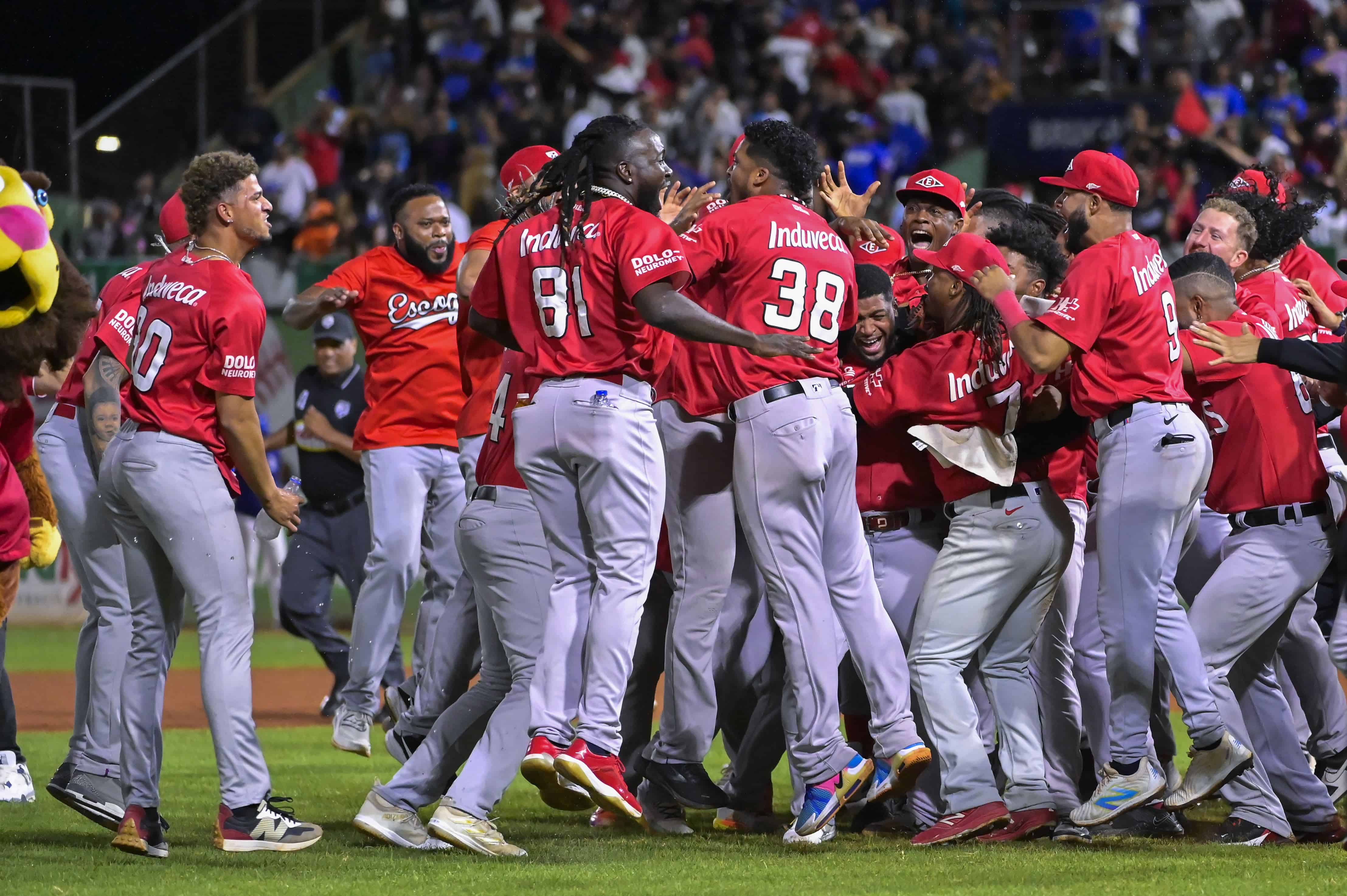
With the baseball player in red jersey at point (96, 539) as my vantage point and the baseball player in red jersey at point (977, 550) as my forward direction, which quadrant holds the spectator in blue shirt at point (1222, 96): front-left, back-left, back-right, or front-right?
front-left

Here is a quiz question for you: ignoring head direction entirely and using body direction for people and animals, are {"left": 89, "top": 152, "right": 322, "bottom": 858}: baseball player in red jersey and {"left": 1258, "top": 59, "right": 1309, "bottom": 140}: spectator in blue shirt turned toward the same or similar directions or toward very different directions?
very different directions

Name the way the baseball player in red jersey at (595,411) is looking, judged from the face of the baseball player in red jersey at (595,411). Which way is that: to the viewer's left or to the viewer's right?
to the viewer's right

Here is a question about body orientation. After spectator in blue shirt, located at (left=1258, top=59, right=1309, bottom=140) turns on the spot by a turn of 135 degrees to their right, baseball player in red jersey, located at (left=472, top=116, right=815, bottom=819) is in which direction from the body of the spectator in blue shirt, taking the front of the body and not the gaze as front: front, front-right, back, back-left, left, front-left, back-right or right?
back-left

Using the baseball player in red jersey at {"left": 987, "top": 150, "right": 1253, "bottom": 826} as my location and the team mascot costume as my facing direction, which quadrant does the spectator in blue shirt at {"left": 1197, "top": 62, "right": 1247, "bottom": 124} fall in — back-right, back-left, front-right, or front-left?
back-right

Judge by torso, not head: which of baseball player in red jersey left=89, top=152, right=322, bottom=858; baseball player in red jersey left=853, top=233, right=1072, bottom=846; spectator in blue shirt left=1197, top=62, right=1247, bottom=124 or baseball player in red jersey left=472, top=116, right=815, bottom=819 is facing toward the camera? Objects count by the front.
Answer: the spectator in blue shirt

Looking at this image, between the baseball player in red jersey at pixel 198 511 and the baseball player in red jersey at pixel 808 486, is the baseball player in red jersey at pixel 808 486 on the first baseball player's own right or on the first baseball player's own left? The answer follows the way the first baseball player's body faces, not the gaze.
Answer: on the first baseball player's own right

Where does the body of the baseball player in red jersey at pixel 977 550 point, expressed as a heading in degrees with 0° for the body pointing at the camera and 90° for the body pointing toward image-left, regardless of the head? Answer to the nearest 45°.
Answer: approximately 135°

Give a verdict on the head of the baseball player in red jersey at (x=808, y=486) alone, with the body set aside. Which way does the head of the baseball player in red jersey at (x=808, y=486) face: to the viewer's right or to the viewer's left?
to the viewer's left

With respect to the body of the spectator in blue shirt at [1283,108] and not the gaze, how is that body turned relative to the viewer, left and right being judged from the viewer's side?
facing the viewer

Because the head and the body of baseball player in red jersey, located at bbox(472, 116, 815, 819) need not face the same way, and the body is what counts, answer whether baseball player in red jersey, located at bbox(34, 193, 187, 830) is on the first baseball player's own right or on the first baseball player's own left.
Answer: on the first baseball player's own left

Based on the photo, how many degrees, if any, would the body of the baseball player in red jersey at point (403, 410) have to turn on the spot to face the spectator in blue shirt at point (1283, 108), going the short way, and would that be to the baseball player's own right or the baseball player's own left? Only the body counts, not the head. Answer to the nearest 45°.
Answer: approximately 90° to the baseball player's own left

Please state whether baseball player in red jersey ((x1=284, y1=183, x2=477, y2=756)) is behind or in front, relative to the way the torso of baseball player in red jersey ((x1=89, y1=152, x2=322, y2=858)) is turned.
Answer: in front

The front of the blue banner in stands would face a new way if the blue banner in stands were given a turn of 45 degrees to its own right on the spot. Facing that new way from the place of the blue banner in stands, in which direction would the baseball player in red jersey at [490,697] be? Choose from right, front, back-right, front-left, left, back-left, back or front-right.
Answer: front-left

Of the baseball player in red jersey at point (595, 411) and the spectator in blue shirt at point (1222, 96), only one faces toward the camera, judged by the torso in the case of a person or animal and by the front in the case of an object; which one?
the spectator in blue shirt

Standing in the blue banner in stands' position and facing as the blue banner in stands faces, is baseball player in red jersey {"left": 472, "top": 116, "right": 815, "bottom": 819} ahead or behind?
ahead

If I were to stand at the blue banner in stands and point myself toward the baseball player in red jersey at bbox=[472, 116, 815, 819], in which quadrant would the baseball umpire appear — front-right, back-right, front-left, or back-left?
front-right

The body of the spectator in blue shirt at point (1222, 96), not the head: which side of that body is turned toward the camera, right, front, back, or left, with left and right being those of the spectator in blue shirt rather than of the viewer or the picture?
front

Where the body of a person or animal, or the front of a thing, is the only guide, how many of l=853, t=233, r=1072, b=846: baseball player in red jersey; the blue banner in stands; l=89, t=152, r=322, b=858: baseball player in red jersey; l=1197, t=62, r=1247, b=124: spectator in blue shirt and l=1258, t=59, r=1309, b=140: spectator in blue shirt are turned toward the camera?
3

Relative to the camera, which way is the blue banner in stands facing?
toward the camera
